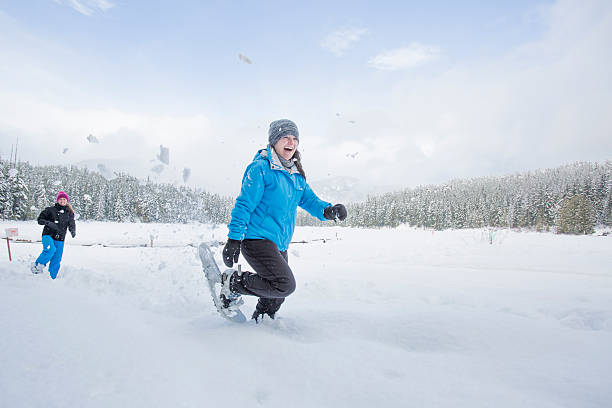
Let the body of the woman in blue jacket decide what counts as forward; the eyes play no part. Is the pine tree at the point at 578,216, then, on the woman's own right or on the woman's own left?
on the woman's own left

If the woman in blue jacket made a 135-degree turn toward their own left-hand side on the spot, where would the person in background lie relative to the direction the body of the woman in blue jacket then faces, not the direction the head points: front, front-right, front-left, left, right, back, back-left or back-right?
front-left

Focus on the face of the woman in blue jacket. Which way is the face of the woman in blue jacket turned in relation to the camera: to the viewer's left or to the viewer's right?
to the viewer's right

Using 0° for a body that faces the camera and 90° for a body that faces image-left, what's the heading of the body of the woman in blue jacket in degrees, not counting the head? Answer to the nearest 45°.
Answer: approximately 315°
